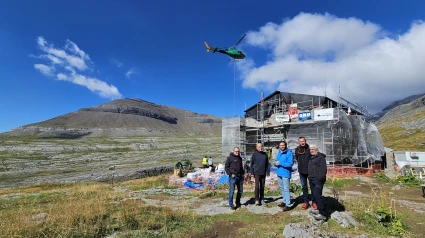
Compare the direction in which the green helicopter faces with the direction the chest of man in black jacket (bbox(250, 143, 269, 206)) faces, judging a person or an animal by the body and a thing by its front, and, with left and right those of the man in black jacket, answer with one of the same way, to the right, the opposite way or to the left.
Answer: to the left

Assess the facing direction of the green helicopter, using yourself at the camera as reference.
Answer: facing to the right of the viewer

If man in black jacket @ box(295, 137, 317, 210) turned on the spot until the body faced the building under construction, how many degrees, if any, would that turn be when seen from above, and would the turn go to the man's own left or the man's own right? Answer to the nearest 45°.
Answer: approximately 180°

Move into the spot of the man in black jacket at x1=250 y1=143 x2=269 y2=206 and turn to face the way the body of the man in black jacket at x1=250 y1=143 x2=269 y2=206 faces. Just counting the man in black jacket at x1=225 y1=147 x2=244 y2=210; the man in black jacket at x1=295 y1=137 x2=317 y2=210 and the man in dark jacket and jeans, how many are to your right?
1

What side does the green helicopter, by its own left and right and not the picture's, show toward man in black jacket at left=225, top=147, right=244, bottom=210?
right

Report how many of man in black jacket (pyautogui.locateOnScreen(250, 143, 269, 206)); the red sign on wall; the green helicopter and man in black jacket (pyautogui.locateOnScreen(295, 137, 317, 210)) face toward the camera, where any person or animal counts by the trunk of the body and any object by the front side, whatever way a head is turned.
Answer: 3

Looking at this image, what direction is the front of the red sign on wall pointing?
toward the camera

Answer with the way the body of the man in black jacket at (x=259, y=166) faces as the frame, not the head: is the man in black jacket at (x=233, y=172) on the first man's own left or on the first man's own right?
on the first man's own right

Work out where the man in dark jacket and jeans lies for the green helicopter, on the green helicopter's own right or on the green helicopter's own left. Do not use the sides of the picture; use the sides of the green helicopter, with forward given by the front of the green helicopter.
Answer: on the green helicopter's own right

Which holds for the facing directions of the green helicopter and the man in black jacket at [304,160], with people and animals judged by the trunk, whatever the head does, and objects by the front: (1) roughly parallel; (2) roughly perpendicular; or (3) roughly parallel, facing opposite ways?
roughly perpendicular

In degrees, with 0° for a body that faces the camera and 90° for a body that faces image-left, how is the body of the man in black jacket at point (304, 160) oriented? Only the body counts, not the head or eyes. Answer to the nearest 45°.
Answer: approximately 0°

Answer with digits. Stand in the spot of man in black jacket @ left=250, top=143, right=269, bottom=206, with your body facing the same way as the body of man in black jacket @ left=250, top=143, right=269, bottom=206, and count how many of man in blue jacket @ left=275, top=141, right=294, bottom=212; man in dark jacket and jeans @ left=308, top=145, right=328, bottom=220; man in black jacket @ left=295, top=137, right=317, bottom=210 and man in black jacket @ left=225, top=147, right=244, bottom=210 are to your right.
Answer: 1
